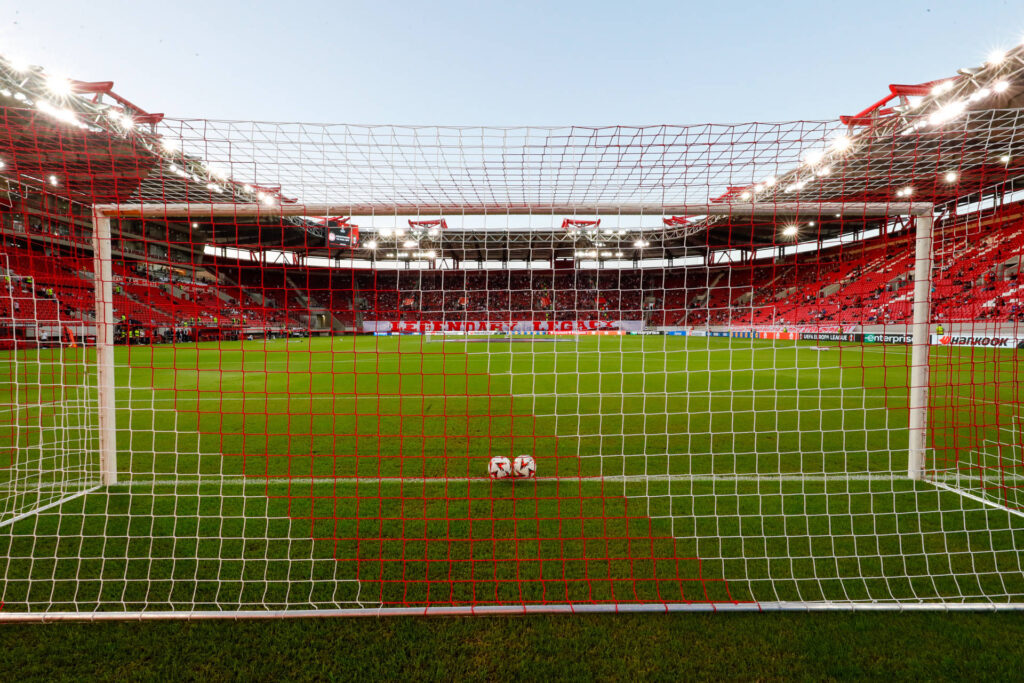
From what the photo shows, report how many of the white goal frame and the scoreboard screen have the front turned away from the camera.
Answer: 1

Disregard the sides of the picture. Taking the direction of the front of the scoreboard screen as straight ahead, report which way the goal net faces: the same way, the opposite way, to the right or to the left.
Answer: the opposite way

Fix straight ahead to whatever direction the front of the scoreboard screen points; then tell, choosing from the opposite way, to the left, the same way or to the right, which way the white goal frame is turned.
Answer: the opposite way

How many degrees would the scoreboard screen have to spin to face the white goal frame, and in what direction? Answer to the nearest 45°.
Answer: approximately 45° to its left

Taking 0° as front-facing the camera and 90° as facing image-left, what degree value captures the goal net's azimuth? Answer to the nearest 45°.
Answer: approximately 180°
